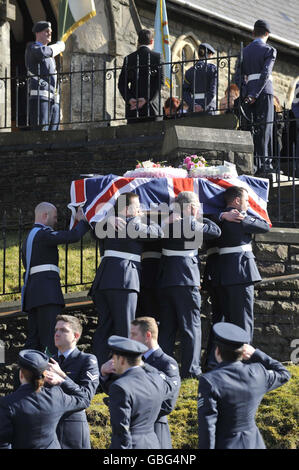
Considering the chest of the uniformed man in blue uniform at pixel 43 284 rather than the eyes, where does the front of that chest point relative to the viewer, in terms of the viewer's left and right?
facing away from the viewer and to the right of the viewer

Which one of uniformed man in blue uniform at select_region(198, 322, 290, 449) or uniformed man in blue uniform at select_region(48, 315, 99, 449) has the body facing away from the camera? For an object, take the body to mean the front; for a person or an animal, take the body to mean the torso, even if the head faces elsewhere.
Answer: uniformed man in blue uniform at select_region(198, 322, 290, 449)

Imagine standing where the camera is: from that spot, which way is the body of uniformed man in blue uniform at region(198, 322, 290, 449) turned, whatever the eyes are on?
away from the camera

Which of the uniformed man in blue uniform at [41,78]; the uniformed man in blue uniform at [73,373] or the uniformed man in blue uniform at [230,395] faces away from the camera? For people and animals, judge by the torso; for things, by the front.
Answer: the uniformed man in blue uniform at [230,395]

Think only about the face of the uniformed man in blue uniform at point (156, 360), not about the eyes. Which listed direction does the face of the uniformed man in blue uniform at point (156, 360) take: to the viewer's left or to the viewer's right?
to the viewer's left

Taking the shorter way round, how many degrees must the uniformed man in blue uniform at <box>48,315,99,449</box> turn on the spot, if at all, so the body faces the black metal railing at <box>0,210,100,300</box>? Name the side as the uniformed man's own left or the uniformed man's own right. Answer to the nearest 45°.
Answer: approximately 135° to the uniformed man's own right
